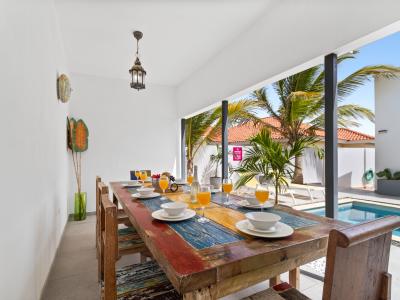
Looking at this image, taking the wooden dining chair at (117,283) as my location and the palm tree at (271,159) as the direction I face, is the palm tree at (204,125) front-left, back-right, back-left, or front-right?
front-left

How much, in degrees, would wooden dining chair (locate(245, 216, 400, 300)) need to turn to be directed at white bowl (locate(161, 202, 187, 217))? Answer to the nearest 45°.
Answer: approximately 45° to its left

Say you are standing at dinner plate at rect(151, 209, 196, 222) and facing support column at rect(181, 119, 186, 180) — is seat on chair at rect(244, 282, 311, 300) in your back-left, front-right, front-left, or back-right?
back-right

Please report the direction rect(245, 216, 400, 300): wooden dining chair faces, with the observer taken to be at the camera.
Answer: facing away from the viewer and to the left of the viewer

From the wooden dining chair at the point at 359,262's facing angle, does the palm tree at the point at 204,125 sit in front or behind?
in front

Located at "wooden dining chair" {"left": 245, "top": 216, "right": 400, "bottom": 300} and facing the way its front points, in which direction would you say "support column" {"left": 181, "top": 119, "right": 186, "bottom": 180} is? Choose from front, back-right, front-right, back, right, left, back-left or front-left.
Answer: front

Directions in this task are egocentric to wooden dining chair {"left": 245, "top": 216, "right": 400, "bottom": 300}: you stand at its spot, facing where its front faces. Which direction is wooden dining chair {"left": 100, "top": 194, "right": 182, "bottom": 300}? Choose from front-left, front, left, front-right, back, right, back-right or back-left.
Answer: front-left

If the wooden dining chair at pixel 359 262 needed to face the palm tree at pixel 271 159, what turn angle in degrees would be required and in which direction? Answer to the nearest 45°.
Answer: approximately 45° to its right

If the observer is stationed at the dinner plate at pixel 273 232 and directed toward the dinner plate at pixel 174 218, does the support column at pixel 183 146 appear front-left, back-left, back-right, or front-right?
front-right
